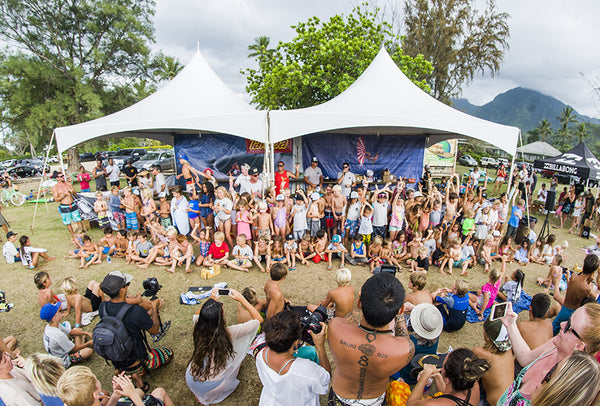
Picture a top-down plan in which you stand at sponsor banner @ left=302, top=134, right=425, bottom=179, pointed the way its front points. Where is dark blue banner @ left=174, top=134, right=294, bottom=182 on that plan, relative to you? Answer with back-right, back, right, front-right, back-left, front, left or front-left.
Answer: right

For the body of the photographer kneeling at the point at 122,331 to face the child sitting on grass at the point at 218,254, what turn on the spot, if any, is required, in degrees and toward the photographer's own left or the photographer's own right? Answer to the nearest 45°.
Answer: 0° — they already face them

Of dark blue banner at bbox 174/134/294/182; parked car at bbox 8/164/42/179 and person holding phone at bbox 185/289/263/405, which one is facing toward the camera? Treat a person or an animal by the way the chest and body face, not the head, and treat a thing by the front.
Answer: the dark blue banner

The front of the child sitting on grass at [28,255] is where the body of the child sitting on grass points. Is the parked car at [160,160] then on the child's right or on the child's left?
on the child's left

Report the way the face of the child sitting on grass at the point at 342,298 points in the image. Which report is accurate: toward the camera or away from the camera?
away from the camera

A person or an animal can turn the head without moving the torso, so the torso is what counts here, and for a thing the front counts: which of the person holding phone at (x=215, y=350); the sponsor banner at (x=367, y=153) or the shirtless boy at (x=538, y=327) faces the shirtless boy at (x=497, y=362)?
the sponsor banner

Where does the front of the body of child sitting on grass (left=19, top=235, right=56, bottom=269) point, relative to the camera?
to the viewer's right

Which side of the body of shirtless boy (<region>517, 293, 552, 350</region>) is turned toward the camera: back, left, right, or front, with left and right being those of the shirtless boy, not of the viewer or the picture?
back

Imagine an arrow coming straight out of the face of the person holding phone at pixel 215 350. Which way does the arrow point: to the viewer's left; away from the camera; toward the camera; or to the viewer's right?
away from the camera

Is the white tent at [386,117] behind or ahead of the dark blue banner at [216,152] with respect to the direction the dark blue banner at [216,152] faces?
ahead

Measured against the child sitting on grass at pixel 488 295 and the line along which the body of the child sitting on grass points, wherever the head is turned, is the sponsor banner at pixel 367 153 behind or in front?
in front

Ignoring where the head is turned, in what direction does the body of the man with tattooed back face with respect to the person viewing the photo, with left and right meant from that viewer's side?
facing away from the viewer
